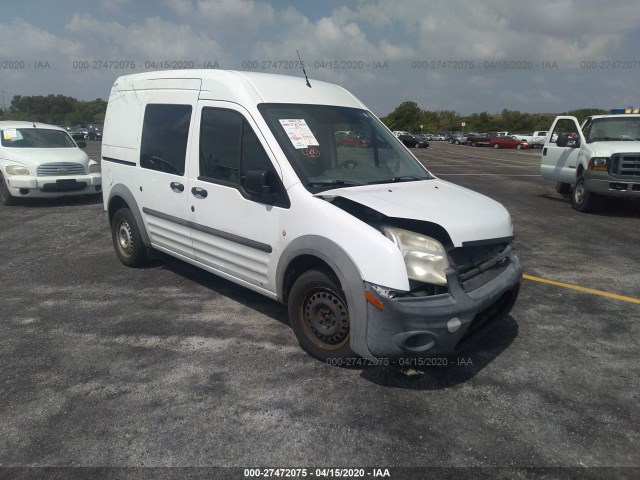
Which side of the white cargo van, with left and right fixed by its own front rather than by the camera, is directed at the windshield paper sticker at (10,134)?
back

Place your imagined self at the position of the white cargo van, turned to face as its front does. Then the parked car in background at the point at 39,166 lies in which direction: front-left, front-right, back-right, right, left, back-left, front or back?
back

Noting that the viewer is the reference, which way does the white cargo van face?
facing the viewer and to the right of the viewer

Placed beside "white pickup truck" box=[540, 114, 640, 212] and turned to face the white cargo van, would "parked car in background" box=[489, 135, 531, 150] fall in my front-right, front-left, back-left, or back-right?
back-right

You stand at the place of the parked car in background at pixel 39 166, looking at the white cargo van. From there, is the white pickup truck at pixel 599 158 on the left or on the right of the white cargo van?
left

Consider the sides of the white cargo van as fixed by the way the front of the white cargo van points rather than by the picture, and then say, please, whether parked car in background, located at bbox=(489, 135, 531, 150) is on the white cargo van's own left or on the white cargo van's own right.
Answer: on the white cargo van's own left
